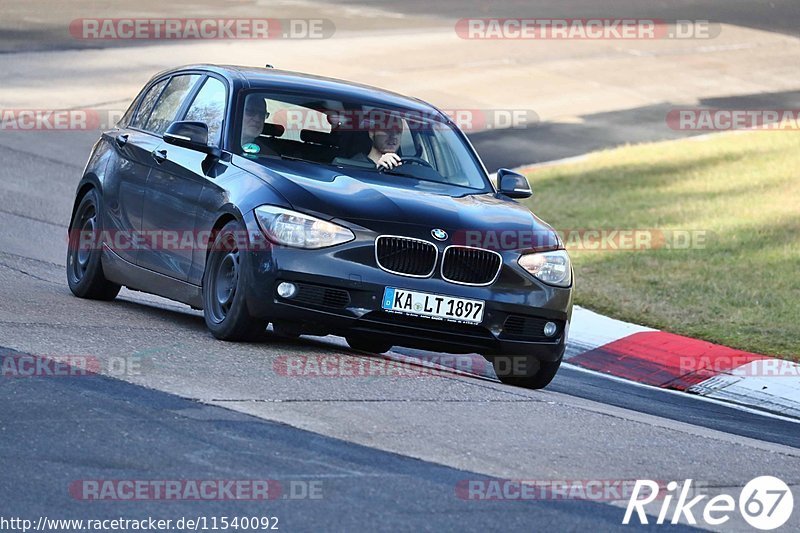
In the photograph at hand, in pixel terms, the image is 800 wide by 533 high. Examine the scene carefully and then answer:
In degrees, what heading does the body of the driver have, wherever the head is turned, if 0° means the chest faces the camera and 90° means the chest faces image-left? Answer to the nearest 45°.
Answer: approximately 315°

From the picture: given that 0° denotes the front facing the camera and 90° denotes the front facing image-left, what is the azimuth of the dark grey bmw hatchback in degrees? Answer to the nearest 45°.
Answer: approximately 315°
